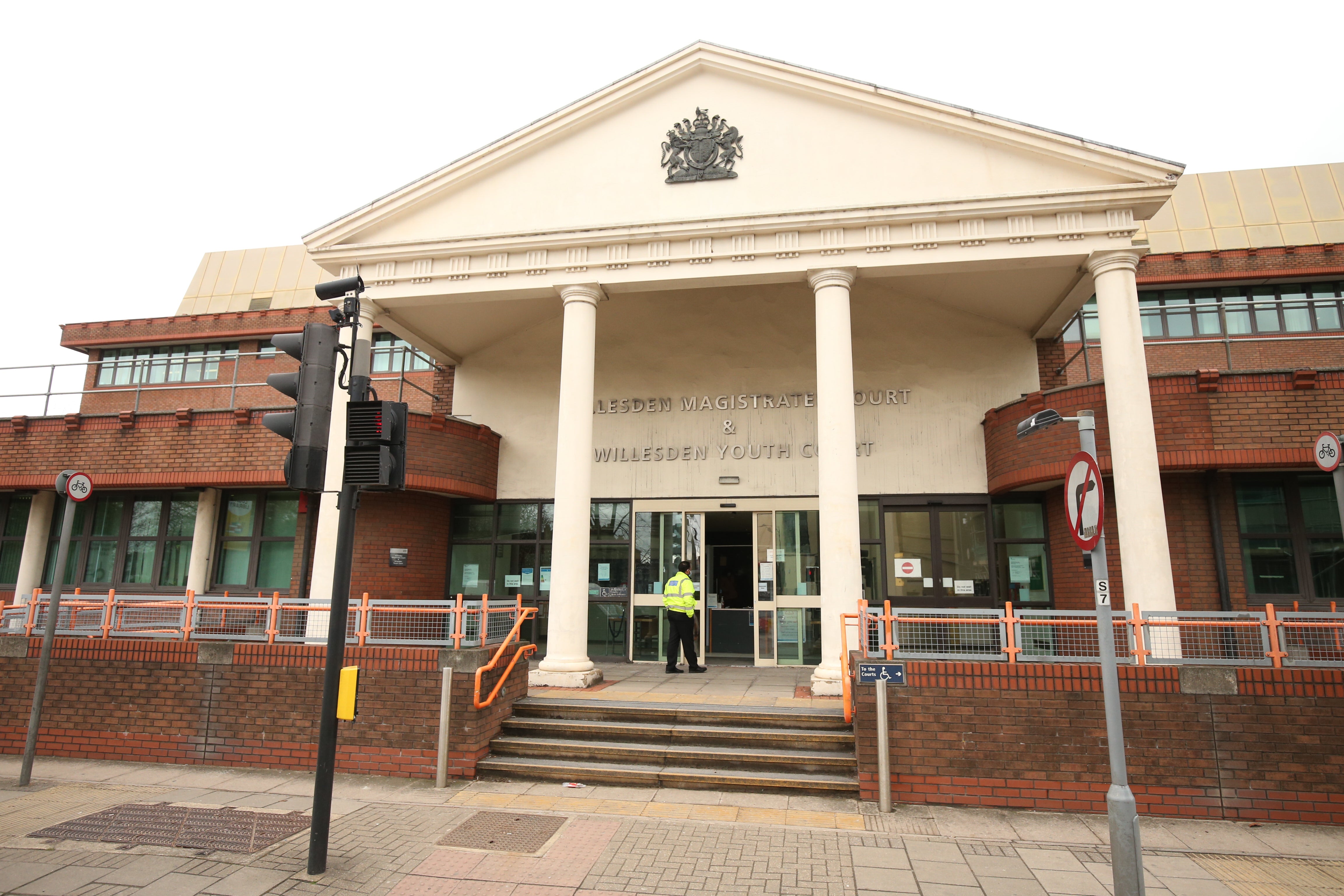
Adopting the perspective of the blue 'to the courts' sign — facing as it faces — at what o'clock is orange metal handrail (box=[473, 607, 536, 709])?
The orange metal handrail is roughly at 3 o'clock from the blue 'to the courts' sign.

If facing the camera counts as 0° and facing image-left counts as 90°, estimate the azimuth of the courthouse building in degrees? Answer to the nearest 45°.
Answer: approximately 0°

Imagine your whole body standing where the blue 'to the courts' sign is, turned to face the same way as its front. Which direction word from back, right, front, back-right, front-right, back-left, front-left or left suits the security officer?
back-right

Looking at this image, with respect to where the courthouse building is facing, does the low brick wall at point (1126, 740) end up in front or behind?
in front

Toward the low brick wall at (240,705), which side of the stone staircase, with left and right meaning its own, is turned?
right

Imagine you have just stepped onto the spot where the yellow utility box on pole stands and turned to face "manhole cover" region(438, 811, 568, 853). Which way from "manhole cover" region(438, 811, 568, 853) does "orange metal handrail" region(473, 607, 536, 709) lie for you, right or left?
left

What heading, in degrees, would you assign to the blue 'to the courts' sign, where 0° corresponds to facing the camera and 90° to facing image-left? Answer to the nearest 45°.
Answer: approximately 0°

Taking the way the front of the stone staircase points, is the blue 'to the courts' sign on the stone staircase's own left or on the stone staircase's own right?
on the stone staircase's own left

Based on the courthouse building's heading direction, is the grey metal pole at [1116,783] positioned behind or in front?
in front
